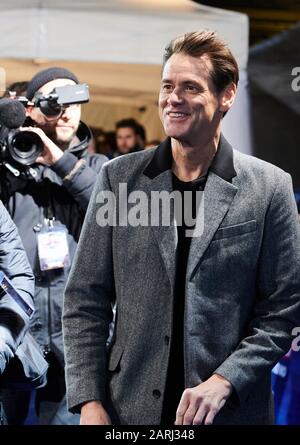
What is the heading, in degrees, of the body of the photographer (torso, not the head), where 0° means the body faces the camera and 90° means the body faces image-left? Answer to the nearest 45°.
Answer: approximately 0°

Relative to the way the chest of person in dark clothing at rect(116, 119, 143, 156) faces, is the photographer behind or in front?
in front

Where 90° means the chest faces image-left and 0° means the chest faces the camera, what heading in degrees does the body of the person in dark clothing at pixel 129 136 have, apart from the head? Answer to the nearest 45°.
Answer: approximately 45°

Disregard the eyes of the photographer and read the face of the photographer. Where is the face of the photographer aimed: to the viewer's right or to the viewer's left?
to the viewer's left

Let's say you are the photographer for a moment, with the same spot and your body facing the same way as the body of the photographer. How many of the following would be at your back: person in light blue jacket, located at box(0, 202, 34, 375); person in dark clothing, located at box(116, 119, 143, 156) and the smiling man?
1

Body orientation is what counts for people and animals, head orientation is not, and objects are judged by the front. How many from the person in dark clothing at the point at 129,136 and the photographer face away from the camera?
0
